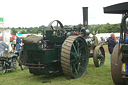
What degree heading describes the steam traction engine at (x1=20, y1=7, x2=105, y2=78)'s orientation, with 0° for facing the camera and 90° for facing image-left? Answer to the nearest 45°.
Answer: approximately 225°
